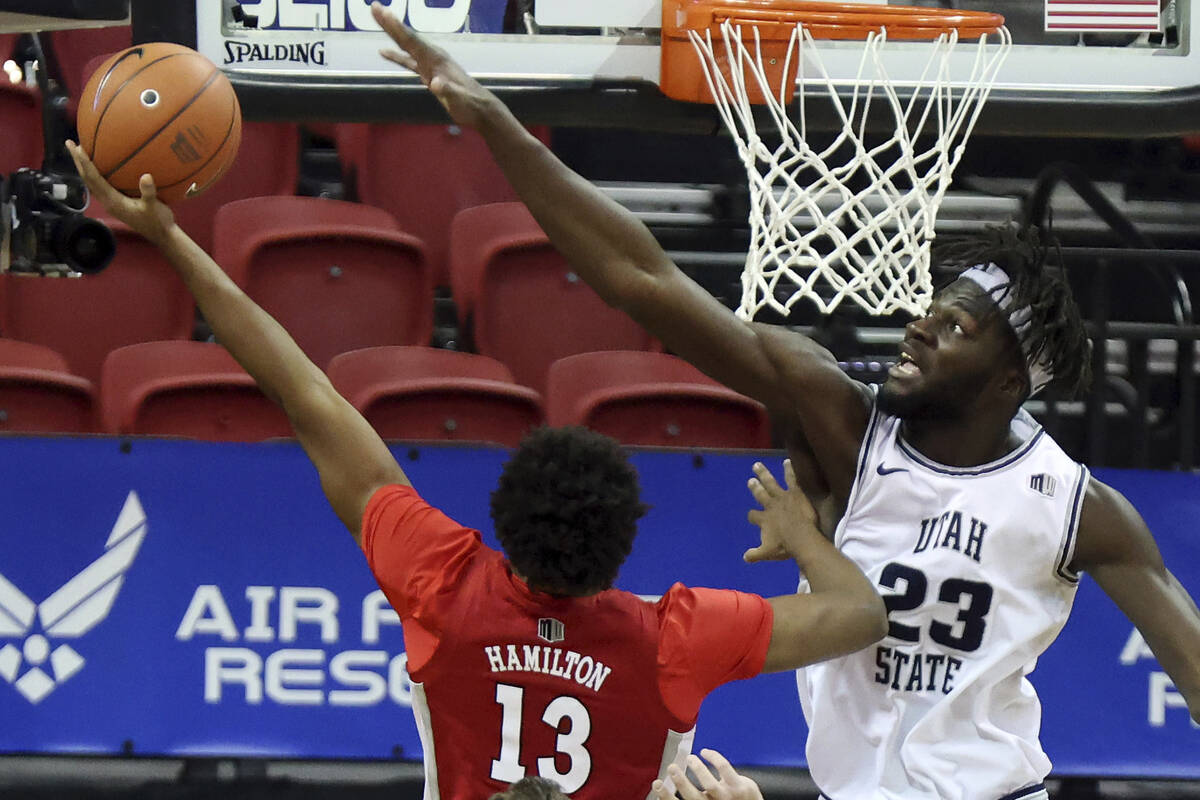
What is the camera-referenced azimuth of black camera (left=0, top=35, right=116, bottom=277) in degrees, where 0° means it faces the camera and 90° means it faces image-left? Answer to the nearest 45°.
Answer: approximately 315°

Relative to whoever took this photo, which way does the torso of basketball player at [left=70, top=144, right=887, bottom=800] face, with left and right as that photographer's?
facing away from the viewer

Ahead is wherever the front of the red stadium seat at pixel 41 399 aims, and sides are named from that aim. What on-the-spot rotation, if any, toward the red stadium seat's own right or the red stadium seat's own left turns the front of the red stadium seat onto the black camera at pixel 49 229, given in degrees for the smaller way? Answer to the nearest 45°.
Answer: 0° — it already faces it

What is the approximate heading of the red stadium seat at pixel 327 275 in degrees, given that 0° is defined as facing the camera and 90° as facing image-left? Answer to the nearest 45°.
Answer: approximately 0°

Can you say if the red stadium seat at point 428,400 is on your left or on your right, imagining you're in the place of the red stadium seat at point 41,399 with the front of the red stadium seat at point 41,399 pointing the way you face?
on your left

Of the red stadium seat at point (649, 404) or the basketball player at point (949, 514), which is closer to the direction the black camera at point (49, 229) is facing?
the basketball player

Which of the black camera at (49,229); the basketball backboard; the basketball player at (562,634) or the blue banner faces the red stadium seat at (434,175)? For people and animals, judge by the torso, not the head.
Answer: the basketball player

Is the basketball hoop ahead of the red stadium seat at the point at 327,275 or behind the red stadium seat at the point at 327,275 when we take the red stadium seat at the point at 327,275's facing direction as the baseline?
ahead

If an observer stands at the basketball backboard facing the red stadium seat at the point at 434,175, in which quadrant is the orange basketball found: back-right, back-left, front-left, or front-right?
back-left
